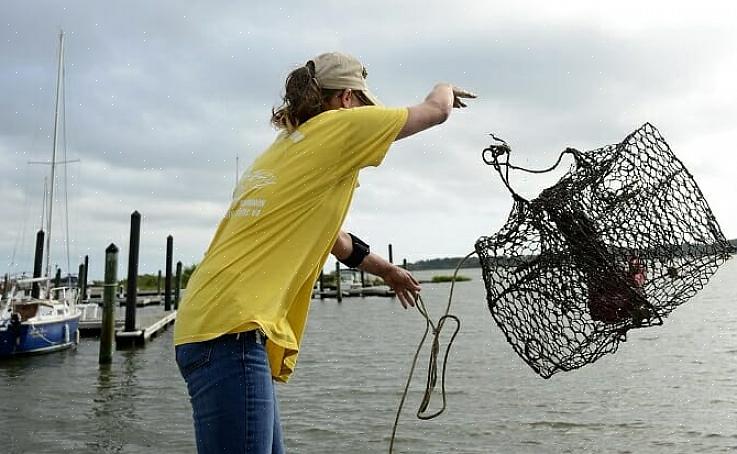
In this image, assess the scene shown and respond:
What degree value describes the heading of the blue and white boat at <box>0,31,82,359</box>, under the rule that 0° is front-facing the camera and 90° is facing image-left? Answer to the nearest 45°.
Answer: approximately 225°

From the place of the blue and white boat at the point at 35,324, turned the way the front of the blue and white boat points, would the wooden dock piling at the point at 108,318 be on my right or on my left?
on my right

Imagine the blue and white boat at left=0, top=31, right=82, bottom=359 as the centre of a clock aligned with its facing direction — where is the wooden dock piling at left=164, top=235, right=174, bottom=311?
The wooden dock piling is roughly at 11 o'clock from the blue and white boat.

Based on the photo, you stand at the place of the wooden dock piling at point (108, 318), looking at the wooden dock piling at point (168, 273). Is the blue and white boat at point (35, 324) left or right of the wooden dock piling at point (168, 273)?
left
